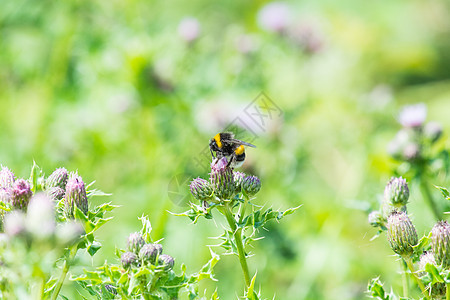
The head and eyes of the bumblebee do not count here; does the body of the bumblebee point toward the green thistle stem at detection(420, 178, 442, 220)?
no

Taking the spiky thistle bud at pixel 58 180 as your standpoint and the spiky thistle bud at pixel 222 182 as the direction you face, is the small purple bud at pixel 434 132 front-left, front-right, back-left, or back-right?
front-left

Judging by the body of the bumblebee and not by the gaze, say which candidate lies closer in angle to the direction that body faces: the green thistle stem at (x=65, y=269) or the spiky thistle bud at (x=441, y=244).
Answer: the green thistle stem

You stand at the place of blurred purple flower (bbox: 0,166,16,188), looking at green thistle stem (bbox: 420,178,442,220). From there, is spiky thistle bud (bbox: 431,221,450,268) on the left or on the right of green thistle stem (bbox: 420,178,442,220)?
right

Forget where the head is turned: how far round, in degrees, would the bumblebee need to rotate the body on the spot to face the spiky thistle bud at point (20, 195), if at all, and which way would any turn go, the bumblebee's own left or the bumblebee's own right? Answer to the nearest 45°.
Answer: approximately 45° to the bumblebee's own left

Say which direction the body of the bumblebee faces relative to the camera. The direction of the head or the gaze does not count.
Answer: to the viewer's left

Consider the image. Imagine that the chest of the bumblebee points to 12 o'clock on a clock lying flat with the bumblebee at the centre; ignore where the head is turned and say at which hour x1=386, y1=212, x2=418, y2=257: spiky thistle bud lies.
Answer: The spiky thistle bud is roughly at 7 o'clock from the bumblebee.

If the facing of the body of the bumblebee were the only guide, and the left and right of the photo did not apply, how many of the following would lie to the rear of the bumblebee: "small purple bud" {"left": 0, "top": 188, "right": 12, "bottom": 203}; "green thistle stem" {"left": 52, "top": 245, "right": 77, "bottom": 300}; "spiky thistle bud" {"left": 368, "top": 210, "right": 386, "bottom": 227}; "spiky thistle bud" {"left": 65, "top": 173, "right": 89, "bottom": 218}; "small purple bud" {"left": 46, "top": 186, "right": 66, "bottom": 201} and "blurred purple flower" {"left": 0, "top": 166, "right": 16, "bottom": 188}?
1

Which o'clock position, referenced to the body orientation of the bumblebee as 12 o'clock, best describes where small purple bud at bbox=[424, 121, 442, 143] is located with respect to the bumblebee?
The small purple bud is roughly at 5 o'clock from the bumblebee.

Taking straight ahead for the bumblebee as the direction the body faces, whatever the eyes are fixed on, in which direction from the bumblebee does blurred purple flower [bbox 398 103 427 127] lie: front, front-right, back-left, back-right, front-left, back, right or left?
back-right

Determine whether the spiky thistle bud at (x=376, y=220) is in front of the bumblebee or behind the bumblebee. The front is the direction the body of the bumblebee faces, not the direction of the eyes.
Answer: behind

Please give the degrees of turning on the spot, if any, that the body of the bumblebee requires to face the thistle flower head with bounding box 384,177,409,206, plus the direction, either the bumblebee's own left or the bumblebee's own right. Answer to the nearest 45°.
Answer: approximately 180°

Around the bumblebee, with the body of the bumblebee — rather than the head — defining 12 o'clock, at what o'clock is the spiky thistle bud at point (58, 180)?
The spiky thistle bud is roughly at 11 o'clock from the bumblebee.
